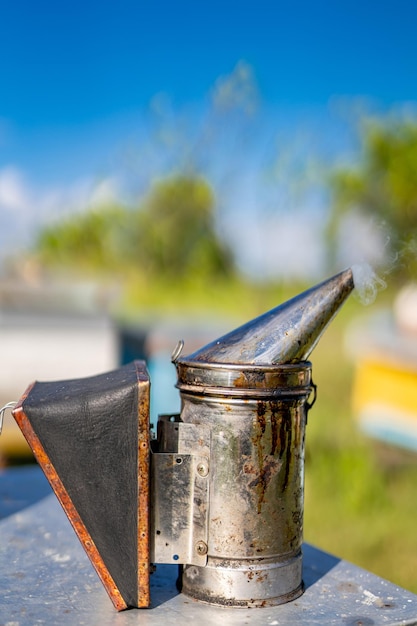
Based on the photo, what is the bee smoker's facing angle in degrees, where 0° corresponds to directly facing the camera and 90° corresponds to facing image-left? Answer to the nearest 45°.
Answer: approximately 270°

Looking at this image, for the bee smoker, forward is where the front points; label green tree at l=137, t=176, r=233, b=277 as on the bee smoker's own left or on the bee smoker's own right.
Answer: on the bee smoker's own left
